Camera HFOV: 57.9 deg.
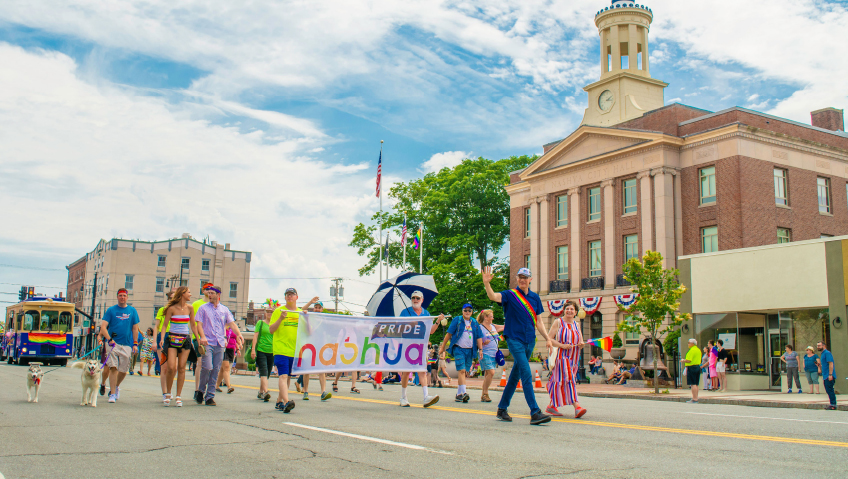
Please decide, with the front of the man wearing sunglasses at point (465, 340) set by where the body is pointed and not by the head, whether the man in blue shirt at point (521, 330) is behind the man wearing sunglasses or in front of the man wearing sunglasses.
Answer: in front

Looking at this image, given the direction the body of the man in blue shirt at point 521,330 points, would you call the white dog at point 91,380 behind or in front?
behind

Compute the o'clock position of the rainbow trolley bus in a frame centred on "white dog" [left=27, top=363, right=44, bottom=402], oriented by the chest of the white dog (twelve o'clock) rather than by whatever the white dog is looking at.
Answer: The rainbow trolley bus is roughly at 6 o'clock from the white dog.

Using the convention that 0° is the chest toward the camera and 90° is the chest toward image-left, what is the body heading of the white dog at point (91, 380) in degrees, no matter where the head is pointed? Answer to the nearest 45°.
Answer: approximately 0°

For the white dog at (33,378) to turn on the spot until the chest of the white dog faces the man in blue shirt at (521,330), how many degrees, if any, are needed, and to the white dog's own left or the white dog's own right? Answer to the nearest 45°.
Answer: approximately 45° to the white dog's own left

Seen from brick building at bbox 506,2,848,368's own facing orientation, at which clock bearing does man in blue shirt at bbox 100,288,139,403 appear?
The man in blue shirt is roughly at 11 o'clock from the brick building.

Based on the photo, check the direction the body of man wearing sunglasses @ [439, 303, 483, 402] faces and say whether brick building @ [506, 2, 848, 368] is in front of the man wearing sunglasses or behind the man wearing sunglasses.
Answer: behind

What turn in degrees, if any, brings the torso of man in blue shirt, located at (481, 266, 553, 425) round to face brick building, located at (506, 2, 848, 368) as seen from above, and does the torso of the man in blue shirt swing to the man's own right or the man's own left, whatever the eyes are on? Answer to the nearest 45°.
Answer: approximately 135° to the man's own left

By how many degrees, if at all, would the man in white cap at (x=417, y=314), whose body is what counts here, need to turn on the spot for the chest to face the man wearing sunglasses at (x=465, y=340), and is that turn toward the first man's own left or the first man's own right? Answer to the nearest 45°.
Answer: approximately 90° to the first man's own left

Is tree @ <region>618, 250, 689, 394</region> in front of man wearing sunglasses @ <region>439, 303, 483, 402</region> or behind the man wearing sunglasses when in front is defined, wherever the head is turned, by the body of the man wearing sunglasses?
behind

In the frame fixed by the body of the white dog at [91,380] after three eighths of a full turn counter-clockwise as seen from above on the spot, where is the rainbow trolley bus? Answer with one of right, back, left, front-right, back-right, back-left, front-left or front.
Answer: front-left
